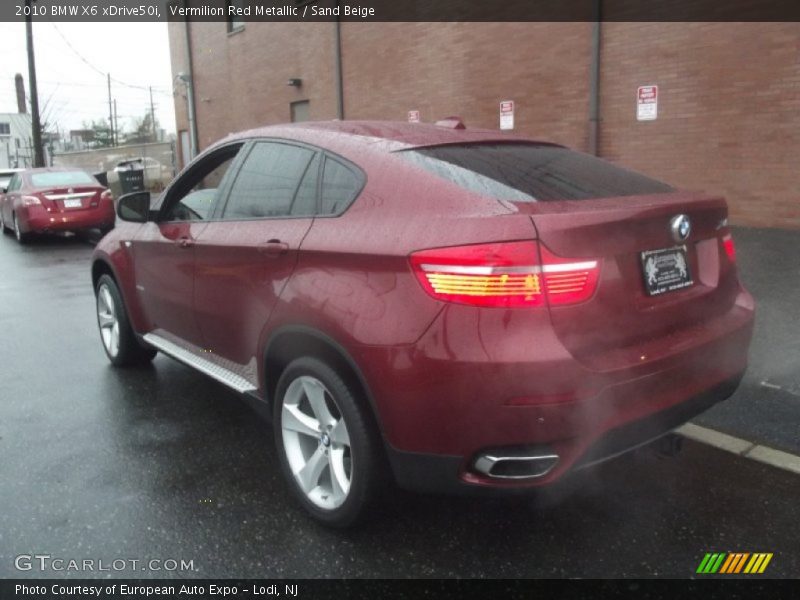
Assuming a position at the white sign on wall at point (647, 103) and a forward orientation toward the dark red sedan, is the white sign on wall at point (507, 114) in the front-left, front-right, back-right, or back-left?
front-right

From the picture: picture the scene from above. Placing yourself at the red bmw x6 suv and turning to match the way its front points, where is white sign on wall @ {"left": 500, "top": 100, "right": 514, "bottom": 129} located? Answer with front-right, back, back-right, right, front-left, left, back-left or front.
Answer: front-right

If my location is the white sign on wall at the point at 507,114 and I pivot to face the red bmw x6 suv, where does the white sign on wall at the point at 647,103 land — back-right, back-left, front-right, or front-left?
front-left

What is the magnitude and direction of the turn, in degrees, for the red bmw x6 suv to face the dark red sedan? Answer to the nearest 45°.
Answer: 0° — it already faces it

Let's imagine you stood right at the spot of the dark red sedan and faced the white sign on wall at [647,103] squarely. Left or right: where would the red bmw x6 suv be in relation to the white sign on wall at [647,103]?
right

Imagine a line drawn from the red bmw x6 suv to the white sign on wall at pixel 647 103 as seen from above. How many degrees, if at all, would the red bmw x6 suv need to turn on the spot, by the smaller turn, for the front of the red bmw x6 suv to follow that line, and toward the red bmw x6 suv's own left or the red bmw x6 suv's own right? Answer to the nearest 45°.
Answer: approximately 45° to the red bmw x6 suv's own right

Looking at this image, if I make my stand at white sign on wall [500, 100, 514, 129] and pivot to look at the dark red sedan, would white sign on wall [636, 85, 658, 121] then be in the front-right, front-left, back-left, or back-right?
back-left

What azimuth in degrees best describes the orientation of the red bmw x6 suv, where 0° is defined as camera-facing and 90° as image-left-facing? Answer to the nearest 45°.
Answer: approximately 135°

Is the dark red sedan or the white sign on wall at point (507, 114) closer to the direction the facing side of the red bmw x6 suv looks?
the dark red sedan

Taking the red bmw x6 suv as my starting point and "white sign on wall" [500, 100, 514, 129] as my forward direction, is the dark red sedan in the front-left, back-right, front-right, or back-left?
front-left
